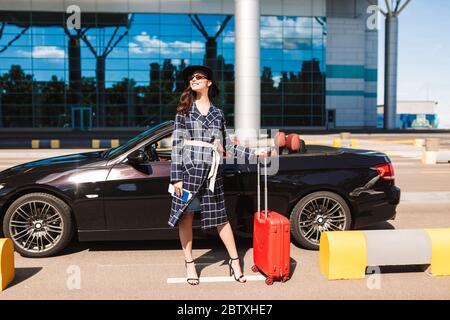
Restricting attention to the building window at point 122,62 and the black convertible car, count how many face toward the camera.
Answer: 1

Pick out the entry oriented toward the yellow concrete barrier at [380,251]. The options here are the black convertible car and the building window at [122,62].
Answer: the building window

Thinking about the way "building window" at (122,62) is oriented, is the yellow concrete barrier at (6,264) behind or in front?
in front

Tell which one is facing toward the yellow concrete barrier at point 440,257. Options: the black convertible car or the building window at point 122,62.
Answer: the building window

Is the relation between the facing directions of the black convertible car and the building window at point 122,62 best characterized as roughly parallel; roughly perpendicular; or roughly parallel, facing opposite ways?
roughly perpendicular

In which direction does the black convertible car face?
to the viewer's left

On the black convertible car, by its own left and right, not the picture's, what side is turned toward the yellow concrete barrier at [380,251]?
back

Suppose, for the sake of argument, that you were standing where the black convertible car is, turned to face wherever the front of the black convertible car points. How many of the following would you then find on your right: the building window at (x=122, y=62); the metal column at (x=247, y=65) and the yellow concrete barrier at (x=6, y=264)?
2

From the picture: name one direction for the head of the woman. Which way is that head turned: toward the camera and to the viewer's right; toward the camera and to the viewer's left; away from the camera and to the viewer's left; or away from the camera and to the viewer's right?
toward the camera and to the viewer's left

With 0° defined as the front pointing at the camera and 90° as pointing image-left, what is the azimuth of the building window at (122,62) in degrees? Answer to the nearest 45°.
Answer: approximately 0°

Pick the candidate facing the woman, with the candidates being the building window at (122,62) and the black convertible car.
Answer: the building window
